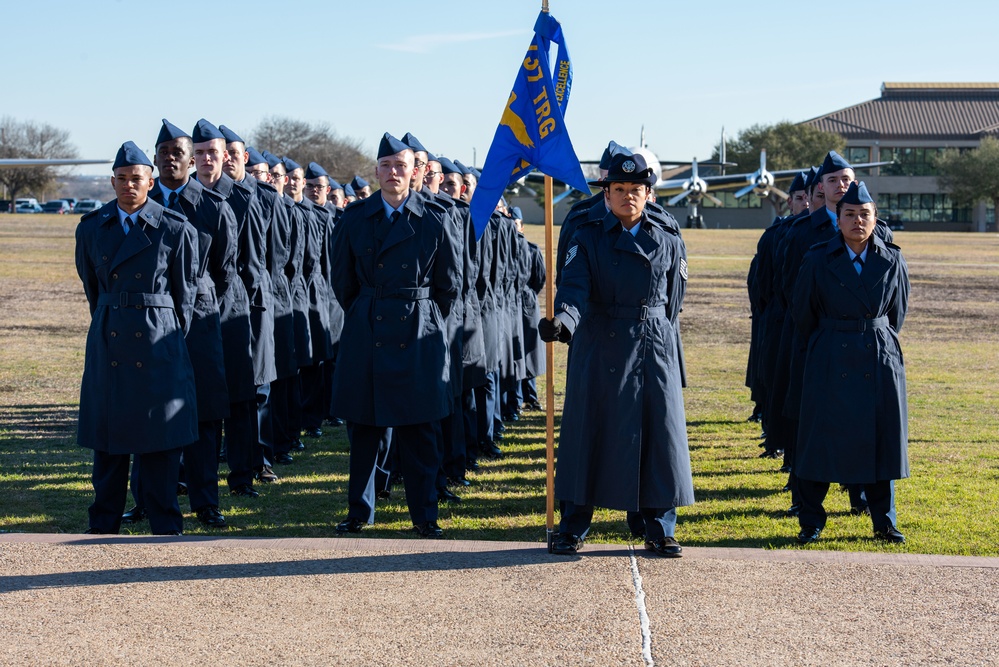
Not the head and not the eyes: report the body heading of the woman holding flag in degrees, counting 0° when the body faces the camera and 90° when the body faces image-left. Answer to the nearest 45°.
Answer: approximately 0°
